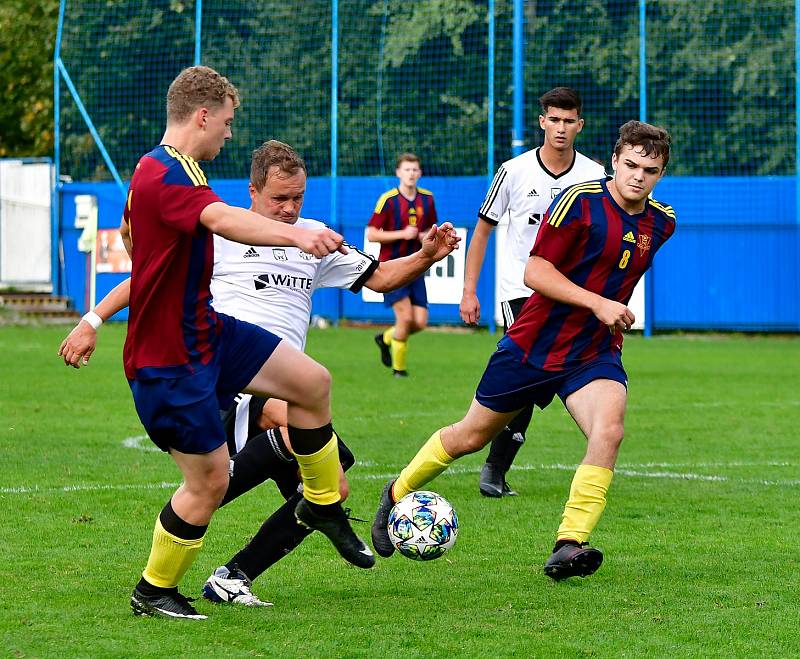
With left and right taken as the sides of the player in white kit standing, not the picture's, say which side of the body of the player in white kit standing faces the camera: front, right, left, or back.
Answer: front

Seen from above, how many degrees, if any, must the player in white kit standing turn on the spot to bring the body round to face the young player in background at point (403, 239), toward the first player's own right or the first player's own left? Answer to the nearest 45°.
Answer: approximately 180°

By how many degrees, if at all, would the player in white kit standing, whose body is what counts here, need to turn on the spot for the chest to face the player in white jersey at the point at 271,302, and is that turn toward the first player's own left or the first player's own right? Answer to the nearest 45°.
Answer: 0° — they already face them

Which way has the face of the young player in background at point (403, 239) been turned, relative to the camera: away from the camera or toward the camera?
toward the camera

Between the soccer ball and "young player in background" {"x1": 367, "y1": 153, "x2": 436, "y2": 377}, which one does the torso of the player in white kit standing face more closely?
the soccer ball

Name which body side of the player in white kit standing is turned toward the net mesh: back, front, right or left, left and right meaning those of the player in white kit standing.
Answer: back

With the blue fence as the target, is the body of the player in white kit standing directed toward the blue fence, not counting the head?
no

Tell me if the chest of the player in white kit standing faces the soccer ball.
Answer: yes
